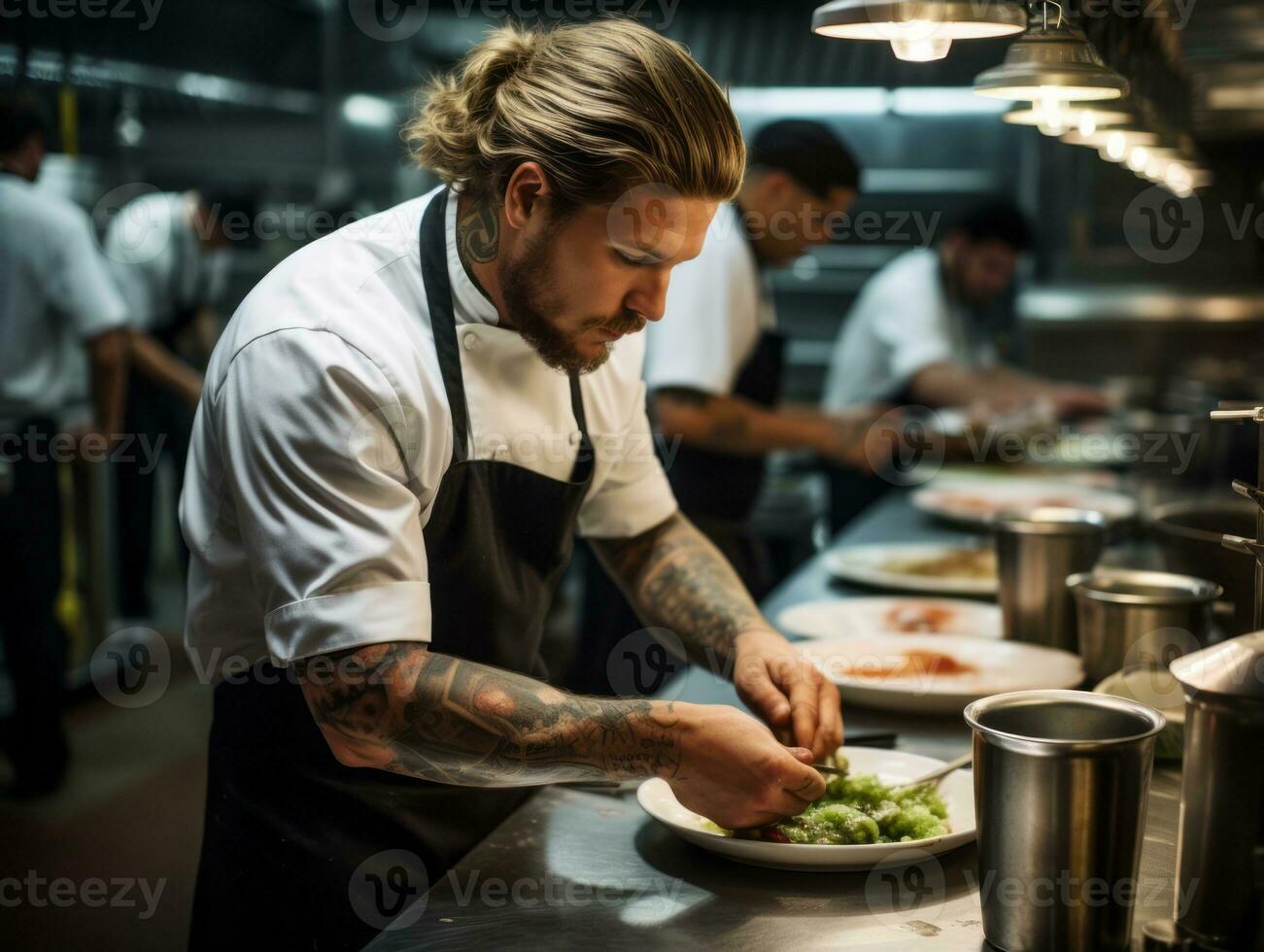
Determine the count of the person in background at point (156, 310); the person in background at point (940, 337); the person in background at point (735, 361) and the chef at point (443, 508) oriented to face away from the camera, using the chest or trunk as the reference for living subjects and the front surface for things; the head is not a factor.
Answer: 0

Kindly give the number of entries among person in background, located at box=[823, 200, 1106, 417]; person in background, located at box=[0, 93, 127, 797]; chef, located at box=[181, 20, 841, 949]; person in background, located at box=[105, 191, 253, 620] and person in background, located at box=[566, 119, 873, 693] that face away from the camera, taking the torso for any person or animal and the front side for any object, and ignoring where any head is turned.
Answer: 1

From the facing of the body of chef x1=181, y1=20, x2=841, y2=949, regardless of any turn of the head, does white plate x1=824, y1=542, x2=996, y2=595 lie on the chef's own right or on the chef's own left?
on the chef's own left

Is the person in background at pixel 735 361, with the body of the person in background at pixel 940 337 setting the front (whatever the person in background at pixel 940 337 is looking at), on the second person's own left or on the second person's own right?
on the second person's own right

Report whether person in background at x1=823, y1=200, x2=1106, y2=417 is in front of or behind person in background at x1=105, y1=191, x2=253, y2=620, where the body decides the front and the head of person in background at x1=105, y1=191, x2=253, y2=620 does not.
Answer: in front

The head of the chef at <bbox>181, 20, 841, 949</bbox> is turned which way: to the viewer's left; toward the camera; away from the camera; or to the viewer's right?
to the viewer's right

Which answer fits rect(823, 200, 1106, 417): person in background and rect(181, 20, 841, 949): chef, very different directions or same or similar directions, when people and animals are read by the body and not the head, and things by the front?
same or similar directions

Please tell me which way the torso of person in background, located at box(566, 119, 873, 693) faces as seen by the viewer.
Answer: to the viewer's right

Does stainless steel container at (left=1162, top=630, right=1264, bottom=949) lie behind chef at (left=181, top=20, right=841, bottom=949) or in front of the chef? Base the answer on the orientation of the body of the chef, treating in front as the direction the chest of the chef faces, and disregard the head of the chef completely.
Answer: in front

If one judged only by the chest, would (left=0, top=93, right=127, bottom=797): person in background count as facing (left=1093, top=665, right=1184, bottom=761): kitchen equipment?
no

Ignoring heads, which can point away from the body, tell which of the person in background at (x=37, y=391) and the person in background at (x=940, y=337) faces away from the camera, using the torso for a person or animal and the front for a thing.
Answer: the person in background at (x=37, y=391)

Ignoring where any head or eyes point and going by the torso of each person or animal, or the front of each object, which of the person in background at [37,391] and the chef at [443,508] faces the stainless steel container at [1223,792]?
the chef

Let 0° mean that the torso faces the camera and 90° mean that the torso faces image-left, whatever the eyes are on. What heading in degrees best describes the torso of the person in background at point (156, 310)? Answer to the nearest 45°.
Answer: approximately 270°
